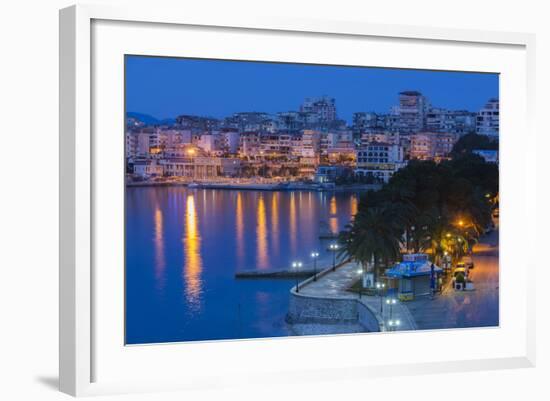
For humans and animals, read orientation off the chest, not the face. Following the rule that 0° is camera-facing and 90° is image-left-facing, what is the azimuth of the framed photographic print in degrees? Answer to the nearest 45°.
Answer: approximately 315°
